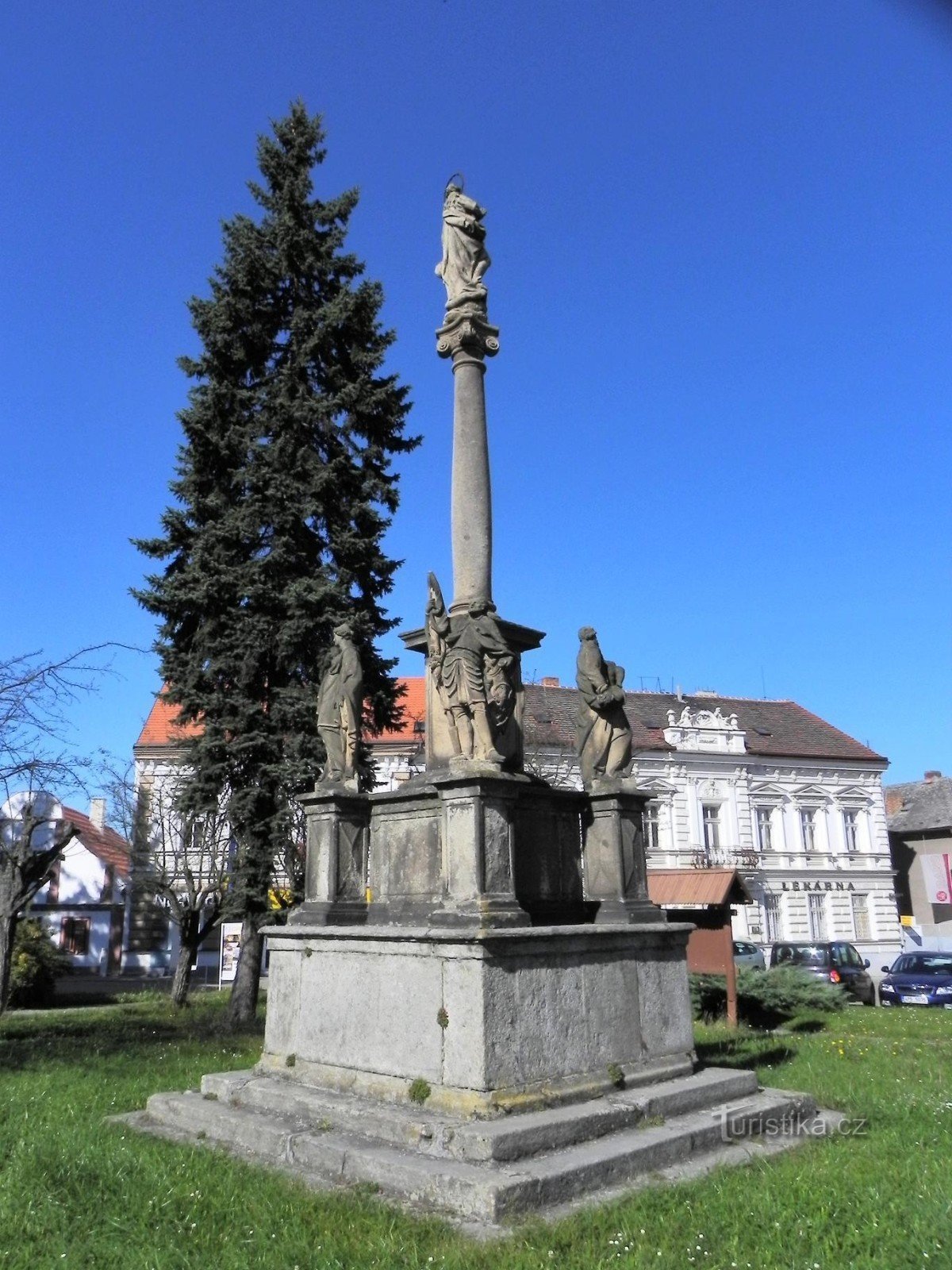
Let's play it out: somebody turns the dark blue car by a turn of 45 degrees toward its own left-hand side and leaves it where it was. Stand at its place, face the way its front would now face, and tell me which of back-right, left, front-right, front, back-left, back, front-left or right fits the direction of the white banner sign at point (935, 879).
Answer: back

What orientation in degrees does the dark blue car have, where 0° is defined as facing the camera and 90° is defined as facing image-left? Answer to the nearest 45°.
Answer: approximately 45°

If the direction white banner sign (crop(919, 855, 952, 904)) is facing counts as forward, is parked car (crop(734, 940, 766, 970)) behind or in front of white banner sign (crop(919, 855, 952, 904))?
in front

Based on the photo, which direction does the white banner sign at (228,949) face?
toward the camera

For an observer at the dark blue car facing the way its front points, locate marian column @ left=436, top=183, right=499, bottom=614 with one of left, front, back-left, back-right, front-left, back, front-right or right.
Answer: front-left

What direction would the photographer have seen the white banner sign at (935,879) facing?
facing the viewer

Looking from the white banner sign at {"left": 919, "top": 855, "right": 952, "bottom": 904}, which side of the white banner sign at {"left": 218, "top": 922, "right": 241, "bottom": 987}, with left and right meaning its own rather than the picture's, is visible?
left

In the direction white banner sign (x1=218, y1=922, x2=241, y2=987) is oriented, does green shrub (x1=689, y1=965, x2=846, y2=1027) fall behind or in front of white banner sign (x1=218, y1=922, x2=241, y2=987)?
in front

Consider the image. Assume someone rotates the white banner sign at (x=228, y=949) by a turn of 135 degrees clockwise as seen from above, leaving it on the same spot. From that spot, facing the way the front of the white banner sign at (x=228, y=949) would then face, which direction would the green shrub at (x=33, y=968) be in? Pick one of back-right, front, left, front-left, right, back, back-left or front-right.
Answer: front-left

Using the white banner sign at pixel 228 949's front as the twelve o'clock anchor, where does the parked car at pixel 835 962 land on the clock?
The parked car is roughly at 10 o'clock from the white banner sign.

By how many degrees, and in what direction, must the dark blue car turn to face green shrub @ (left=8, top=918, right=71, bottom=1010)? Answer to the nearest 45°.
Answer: approximately 45° to its right

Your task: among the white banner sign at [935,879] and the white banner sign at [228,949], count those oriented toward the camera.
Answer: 2
